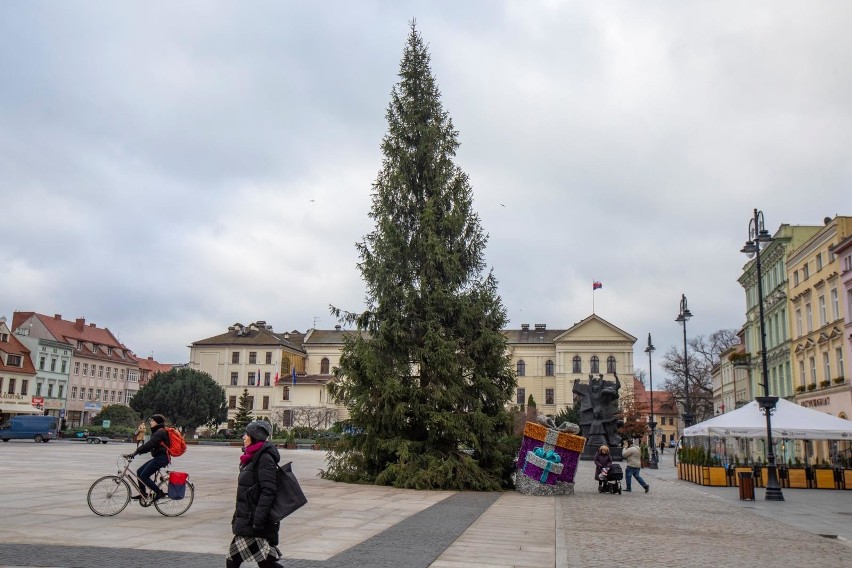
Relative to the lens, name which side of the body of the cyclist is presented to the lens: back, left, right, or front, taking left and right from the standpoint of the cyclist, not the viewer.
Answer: left

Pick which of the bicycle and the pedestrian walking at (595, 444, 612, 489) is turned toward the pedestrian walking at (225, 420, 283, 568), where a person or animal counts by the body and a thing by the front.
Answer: the pedestrian walking at (595, 444, 612, 489)

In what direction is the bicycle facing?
to the viewer's left

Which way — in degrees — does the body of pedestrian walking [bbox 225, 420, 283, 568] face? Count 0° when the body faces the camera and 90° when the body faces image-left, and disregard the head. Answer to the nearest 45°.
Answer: approximately 90°

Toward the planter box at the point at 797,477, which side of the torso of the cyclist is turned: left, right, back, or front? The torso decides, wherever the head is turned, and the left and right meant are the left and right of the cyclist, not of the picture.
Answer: back

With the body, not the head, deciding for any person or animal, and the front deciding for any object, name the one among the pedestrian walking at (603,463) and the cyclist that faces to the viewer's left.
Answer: the cyclist

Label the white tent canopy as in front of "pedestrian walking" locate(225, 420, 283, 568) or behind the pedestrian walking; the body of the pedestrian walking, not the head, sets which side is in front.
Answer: behind
